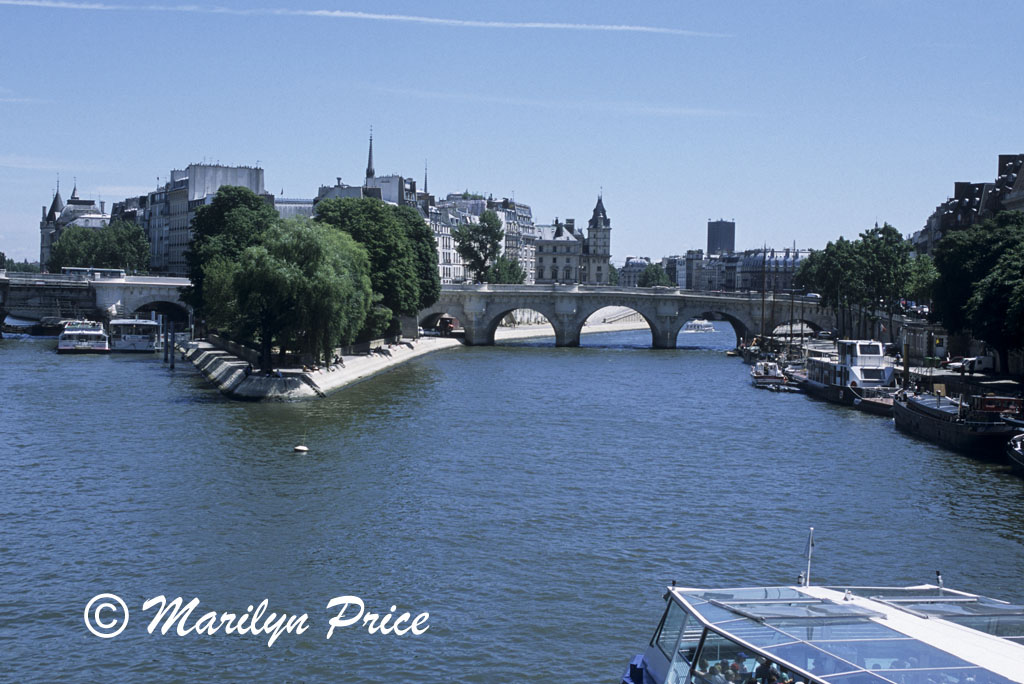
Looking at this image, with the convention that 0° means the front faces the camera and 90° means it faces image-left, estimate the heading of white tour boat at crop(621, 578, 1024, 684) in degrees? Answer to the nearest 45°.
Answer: approximately 135°
